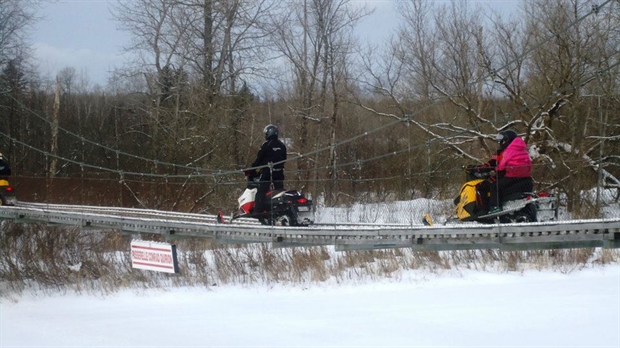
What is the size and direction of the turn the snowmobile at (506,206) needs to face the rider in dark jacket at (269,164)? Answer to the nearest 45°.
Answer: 0° — it already faces them

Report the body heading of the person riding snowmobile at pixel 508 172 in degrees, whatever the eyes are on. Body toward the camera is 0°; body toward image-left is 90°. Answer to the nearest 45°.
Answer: approximately 90°

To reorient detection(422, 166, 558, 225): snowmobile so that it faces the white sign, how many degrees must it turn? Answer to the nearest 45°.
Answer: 0° — it already faces it

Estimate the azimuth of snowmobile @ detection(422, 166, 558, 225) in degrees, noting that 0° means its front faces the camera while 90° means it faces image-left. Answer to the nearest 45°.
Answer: approximately 90°

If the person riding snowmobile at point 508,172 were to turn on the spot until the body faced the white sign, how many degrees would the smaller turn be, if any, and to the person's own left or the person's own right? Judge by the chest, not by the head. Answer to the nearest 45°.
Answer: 0° — they already face it
